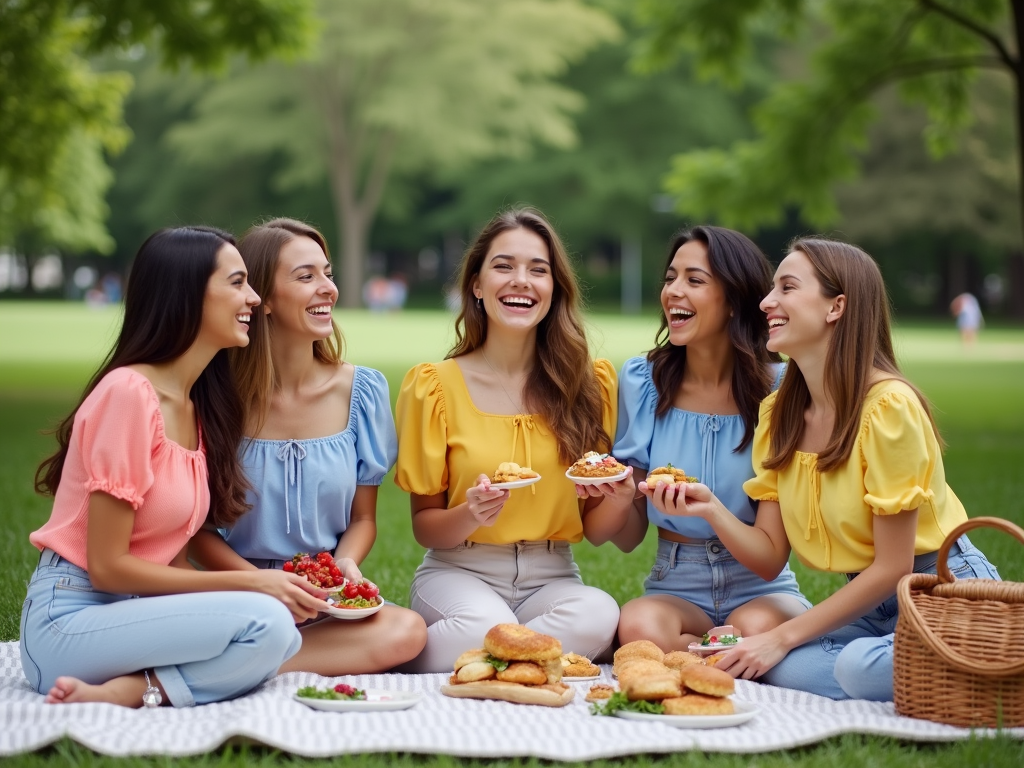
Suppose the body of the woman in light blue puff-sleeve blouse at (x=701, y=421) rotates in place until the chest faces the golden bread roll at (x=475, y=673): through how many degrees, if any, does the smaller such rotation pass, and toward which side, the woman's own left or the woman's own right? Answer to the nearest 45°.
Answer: approximately 45° to the woman's own right

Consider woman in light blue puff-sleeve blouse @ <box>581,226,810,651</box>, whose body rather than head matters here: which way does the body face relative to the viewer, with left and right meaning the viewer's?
facing the viewer

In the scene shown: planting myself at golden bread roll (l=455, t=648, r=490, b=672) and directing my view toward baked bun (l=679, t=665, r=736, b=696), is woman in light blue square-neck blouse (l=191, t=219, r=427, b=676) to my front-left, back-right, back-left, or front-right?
back-left

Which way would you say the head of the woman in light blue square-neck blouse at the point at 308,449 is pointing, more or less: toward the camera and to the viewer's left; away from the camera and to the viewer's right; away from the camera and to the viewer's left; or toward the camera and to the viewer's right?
toward the camera and to the viewer's right

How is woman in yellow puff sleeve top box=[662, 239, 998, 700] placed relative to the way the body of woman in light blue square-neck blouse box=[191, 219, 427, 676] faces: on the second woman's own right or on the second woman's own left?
on the second woman's own left

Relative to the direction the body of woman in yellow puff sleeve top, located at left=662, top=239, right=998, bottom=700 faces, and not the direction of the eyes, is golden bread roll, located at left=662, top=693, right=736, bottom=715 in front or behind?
in front

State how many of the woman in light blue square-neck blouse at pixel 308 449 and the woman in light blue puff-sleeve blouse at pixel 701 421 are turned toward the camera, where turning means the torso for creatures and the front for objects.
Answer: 2

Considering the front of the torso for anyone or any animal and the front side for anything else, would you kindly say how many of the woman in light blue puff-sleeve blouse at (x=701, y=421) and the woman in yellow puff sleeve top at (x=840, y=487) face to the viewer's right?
0

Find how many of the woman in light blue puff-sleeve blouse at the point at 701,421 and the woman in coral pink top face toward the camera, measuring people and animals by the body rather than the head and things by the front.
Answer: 1

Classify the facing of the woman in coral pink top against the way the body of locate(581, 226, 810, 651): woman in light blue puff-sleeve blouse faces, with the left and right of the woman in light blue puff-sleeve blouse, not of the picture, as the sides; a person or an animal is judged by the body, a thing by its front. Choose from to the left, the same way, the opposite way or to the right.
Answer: to the left

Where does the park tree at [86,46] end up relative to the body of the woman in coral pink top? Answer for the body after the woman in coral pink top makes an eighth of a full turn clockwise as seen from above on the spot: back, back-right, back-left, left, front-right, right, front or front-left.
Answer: back-left

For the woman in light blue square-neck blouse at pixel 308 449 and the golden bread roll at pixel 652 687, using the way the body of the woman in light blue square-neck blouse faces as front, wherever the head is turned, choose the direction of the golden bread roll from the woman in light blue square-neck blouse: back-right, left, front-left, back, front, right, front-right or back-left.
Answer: front-left

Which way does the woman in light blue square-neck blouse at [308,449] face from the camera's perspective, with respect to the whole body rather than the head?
toward the camera

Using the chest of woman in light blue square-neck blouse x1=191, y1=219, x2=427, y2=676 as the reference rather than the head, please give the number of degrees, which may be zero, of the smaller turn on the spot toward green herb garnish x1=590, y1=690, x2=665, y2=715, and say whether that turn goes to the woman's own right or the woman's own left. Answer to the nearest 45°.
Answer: approximately 45° to the woman's own left

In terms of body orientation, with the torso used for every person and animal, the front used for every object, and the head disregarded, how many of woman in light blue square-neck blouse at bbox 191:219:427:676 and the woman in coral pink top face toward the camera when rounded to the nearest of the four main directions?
1

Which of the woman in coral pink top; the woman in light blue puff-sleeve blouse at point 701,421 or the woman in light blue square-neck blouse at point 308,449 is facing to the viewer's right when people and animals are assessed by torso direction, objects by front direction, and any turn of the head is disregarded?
the woman in coral pink top

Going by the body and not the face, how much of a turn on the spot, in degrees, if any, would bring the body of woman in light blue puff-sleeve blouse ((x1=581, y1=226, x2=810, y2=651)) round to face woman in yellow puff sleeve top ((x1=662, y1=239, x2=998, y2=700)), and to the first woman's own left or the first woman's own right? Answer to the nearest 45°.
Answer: approximately 45° to the first woman's own left

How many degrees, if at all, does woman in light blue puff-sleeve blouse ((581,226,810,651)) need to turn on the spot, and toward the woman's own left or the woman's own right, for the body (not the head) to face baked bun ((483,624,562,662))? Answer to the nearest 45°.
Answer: approximately 45° to the woman's own right

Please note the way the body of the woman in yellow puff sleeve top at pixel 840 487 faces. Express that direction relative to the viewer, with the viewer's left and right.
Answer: facing the viewer and to the left of the viewer
